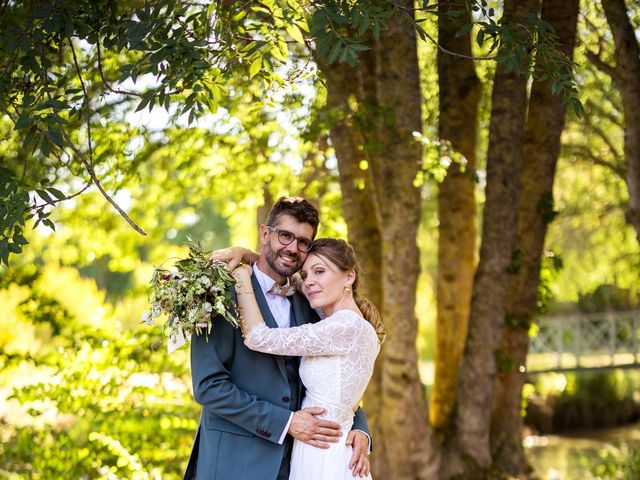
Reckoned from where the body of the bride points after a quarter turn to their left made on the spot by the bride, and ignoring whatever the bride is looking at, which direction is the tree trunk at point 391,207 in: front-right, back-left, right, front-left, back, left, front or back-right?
back

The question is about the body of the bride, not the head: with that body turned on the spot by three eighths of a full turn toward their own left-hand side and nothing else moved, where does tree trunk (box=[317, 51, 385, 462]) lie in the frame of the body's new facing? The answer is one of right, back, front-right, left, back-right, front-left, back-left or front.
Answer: back-left

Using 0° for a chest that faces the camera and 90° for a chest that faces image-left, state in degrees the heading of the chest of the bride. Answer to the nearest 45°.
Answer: approximately 90°

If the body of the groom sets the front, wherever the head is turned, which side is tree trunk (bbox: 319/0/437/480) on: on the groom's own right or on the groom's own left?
on the groom's own left

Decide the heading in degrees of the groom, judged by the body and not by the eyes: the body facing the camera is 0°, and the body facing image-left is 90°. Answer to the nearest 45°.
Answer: approximately 315°

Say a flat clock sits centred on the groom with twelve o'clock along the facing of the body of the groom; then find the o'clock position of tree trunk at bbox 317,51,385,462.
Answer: The tree trunk is roughly at 8 o'clock from the groom.
